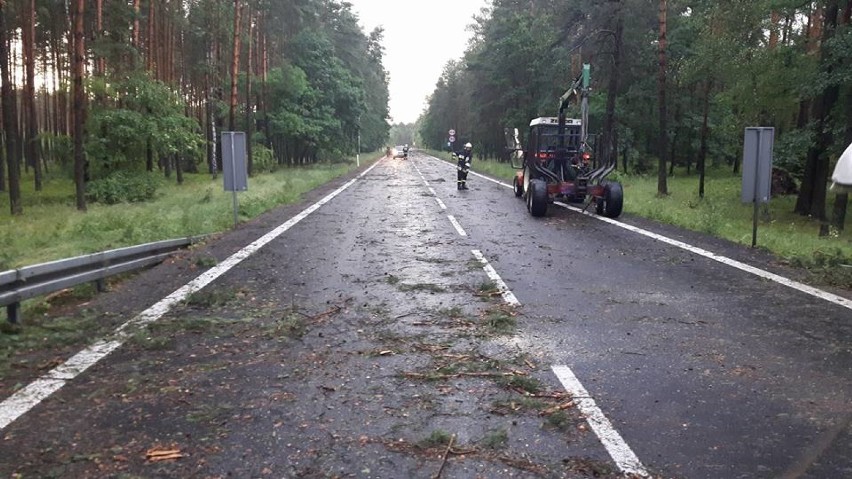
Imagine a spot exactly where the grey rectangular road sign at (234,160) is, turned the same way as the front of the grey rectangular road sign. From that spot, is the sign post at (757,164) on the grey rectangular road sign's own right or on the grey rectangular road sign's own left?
on the grey rectangular road sign's own right

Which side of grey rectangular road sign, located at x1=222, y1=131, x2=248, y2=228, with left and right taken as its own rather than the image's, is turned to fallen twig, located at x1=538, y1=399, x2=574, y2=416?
back

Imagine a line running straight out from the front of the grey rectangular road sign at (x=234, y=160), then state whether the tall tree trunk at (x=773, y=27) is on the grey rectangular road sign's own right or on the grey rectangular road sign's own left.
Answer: on the grey rectangular road sign's own right

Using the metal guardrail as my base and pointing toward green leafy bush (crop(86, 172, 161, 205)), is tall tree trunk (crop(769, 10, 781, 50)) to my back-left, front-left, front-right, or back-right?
front-right

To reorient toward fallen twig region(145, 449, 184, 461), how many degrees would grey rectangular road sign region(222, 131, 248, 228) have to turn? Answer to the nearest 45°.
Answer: approximately 180°

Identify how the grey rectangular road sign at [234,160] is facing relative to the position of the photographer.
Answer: facing away from the viewer

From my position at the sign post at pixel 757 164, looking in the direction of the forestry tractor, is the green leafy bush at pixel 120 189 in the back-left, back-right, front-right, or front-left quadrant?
front-left

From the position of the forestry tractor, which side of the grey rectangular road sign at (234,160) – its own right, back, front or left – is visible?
right

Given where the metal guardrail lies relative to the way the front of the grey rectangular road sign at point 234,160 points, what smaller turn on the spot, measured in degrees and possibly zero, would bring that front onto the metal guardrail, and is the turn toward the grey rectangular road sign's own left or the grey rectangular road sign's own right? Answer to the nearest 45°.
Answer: approximately 180°

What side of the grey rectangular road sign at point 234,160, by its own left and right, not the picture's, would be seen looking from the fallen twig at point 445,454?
back

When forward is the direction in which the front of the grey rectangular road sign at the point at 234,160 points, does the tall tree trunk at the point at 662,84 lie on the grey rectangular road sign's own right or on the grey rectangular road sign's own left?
on the grey rectangular road sign's own right

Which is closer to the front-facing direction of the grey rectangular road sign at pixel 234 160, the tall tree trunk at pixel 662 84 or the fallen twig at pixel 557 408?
the tall tree trunk

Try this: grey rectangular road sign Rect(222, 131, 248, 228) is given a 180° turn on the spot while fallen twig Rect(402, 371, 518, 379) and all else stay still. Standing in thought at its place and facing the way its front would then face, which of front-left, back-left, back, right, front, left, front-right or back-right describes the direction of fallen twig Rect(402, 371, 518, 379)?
front
